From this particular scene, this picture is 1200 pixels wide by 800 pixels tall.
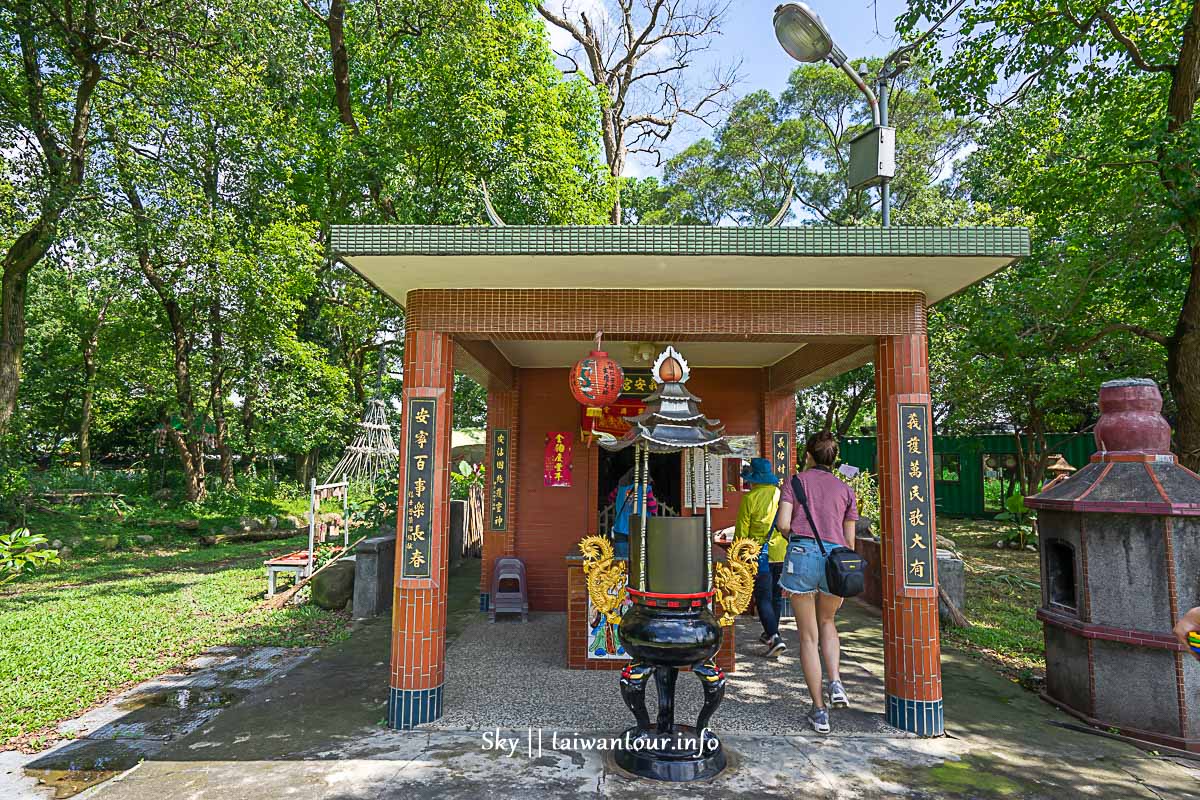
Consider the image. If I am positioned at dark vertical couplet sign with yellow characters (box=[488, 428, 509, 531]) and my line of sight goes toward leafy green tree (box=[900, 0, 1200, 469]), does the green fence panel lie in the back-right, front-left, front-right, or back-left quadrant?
front-left

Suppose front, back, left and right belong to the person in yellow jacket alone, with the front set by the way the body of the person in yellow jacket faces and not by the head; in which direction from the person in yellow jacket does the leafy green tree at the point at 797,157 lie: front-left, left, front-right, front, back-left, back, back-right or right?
front-right

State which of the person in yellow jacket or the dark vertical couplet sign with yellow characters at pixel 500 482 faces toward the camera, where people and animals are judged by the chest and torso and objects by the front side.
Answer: the dark vertical couplet sign with yellow characters

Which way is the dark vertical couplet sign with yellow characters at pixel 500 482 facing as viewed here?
toward the camera

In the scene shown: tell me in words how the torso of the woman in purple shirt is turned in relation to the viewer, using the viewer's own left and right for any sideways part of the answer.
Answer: facing away from the viewer

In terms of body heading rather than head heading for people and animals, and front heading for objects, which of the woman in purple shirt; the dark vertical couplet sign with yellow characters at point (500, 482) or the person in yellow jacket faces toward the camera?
the dark vertical couplet sign with yellow characters

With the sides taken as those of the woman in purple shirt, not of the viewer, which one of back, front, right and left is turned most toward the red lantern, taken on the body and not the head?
left

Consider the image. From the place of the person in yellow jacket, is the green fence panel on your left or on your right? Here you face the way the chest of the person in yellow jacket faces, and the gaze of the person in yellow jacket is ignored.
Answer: on your right

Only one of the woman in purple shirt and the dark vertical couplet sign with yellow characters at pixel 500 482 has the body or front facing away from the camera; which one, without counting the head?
the woman in purple shirt

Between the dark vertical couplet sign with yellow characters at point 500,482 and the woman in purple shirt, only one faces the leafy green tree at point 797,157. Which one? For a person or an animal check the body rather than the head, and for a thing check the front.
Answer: the woman in purple shirt

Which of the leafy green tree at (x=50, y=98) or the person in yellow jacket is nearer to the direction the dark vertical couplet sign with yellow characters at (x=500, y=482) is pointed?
the person in yellow jacket

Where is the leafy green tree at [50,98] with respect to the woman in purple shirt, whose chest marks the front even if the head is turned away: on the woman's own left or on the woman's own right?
on the woman's own left

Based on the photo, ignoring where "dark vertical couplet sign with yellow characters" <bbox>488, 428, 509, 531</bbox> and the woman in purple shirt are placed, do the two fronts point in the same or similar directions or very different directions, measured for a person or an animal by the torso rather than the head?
very different directions

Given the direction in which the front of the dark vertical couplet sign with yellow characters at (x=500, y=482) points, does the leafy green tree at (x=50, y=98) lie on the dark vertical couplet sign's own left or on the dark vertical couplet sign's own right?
on the dark vertical couplet sign's own right

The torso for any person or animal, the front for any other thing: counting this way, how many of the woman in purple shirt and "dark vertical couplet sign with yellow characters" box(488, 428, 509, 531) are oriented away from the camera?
1

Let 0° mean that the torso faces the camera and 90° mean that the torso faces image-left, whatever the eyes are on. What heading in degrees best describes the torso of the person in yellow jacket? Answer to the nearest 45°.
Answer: approximately 135°
